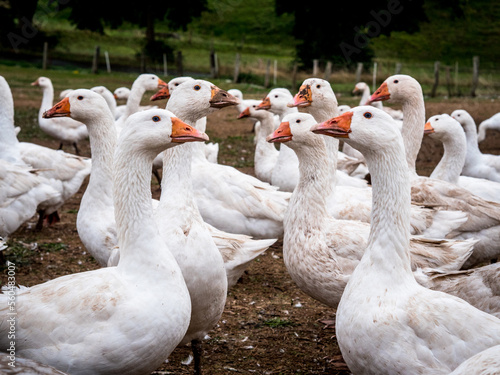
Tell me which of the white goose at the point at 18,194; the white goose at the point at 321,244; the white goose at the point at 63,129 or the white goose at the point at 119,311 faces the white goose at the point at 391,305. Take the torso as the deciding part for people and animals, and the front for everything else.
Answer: the white goose at the point at 119,311

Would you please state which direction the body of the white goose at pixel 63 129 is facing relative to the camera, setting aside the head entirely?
to the viewer's left

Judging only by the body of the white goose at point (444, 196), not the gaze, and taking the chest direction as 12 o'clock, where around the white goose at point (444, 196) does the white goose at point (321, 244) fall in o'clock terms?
the white goose at point (321, 244) is roughly at 10 o'clock from the white goose at point (444, 196).

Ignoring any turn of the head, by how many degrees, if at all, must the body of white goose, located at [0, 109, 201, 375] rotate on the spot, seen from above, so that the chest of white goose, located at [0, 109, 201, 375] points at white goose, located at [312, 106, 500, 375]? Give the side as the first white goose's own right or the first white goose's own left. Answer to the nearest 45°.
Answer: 0° — it already faces it

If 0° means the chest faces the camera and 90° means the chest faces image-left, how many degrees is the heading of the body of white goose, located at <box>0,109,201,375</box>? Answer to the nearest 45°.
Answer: approximately 270°

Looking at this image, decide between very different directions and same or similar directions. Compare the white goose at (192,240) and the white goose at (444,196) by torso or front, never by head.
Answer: very different directions

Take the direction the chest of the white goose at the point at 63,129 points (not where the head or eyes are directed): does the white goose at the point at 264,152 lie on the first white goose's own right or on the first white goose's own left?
on the first white goose's own left

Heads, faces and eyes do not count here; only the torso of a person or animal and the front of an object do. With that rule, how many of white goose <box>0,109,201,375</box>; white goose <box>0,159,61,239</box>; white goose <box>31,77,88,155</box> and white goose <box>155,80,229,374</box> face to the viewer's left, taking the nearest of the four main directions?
2

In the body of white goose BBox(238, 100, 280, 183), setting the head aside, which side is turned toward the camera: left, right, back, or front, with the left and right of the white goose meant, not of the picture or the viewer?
left

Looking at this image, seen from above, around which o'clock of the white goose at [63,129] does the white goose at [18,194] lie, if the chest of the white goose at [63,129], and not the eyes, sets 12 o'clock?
the white goose at [18,194] is roughly at 9 o'clock from the white goose at [63,129].

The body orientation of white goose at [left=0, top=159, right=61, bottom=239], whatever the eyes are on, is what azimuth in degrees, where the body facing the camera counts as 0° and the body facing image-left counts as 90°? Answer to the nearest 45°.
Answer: approximately 90°

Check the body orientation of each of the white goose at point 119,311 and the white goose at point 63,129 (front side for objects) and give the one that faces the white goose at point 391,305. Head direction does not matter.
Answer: the white goose at point 119,311

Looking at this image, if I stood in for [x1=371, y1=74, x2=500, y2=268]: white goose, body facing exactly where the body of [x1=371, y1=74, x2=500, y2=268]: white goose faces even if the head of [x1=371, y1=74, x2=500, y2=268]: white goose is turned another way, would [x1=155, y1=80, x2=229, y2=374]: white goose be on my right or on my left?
on my left
